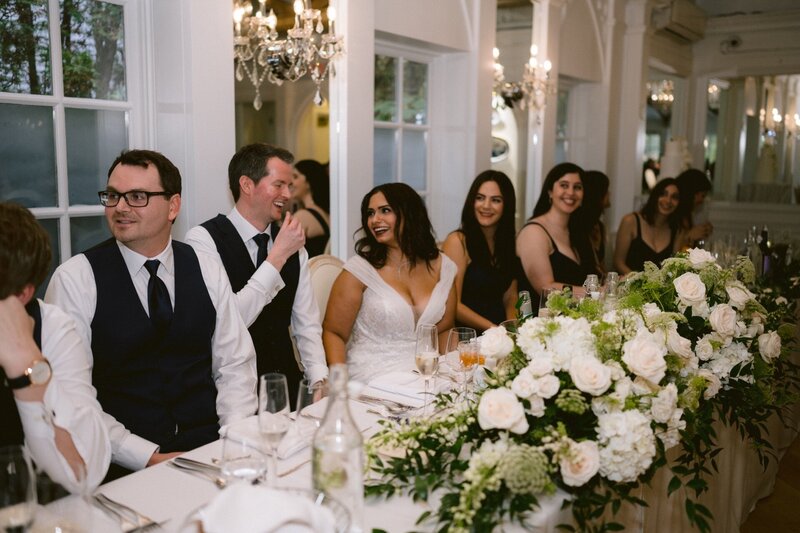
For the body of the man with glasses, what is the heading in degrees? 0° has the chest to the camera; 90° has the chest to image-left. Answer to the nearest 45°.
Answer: approximately 0°

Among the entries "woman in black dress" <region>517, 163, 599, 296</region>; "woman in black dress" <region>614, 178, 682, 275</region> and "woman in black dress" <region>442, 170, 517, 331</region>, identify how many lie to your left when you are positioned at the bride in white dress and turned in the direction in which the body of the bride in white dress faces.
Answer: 3

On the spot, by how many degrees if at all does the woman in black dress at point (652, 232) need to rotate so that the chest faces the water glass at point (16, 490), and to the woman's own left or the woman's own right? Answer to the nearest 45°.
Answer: approximately 45° to the woman's own right

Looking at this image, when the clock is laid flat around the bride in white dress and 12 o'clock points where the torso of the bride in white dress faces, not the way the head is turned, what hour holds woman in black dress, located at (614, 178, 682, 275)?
The woman in black dress is roughly at 9 o'clock from the bride in white dress.

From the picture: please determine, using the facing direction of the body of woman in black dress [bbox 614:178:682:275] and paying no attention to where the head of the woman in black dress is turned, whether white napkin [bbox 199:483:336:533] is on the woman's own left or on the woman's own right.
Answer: on the woman's own right

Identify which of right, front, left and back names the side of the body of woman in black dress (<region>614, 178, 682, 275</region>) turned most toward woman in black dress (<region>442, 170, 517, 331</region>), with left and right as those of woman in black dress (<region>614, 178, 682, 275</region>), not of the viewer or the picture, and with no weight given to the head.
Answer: right
